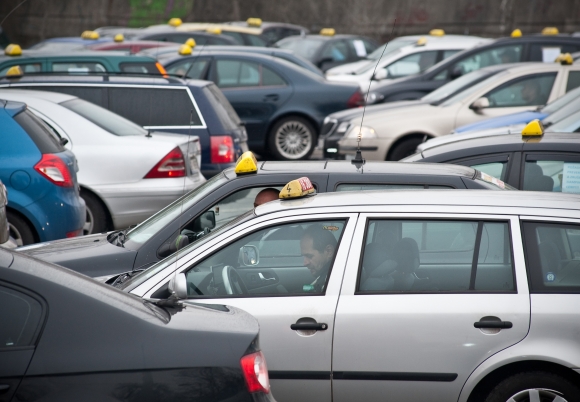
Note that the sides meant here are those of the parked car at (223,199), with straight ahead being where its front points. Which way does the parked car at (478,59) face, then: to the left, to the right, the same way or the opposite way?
the same way

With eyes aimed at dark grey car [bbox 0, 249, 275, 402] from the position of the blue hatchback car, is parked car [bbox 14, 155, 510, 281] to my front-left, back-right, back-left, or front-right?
front-left

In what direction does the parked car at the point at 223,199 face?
to the viewer's left

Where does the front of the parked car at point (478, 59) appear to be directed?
to the viewer's left

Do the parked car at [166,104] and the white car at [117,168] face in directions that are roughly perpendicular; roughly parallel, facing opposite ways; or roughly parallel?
roughly parallel

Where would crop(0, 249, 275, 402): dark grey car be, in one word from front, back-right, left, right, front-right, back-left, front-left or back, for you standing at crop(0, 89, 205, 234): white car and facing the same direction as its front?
left

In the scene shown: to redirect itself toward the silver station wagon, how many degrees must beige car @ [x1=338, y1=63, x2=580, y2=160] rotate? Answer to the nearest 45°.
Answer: approximately 45° to its left

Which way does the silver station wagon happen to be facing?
to the viewer's left

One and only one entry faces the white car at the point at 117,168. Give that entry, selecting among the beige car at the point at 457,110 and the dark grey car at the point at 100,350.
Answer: the beige car at the point at 457,110

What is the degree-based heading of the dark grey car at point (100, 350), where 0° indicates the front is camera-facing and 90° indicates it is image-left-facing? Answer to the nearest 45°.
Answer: approximately 90°

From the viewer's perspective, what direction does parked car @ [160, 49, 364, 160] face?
to the viewer's left
